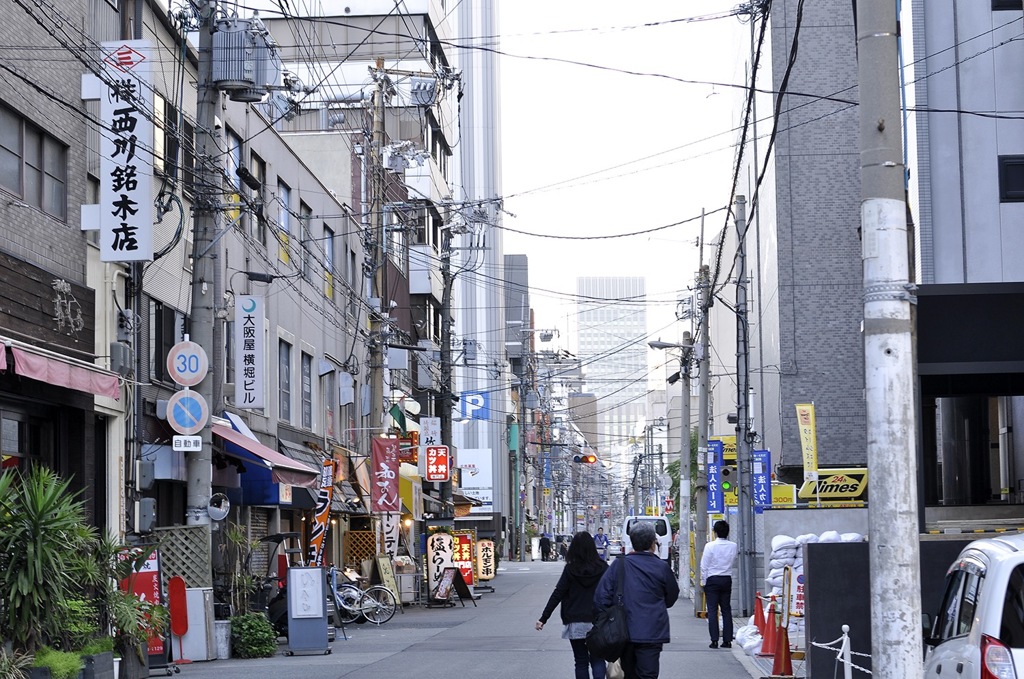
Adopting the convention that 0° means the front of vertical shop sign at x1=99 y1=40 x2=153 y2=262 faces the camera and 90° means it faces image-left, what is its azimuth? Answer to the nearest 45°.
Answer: approximately 0°

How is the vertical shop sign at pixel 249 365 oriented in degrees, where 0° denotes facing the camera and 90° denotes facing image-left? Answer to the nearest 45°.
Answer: approximately 0°

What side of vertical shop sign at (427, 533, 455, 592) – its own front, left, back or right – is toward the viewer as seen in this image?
front

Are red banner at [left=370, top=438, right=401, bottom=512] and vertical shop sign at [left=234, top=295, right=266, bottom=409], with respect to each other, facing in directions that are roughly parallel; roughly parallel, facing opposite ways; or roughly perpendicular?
roughly parallel

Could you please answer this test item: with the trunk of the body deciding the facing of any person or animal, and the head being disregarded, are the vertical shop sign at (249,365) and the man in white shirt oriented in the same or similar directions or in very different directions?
very different directions

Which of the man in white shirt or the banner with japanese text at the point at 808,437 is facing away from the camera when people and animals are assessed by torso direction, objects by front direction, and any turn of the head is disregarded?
the man in white shirt

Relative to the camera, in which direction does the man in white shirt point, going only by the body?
away from the camera

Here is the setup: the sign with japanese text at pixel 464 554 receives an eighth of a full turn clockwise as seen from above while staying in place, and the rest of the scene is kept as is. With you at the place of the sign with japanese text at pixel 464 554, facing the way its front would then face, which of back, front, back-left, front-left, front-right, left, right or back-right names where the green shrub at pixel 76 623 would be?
front-left

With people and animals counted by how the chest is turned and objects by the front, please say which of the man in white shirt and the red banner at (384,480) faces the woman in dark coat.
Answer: the red banner

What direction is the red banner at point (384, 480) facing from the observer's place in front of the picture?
facing the viewer

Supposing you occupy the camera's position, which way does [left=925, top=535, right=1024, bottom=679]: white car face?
facing away from the viewer and to the left of the viewer

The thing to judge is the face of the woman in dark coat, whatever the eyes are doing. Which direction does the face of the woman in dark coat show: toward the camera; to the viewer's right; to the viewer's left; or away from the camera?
away from the camera
